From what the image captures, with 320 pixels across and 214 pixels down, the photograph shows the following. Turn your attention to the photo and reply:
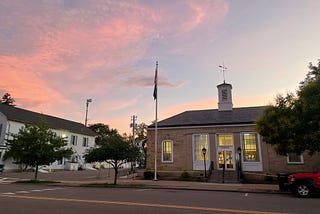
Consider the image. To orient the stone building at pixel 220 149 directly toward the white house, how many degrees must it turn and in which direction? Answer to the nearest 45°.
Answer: approximately 90° to its right

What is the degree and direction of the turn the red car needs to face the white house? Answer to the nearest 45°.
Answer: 0° — it already faces it

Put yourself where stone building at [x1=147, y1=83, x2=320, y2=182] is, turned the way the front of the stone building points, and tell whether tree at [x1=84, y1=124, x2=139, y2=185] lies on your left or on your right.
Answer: on your right

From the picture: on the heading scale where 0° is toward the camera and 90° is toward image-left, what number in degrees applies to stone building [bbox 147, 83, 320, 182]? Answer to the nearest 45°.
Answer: approximately 0°

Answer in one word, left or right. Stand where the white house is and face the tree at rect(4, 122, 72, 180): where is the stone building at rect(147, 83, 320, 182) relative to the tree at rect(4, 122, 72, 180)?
left

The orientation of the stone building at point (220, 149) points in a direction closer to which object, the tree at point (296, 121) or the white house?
the tree

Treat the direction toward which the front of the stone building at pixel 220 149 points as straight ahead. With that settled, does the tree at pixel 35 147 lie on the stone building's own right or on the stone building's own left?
on the stone building's own right

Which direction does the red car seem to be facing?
to the viewer's left
